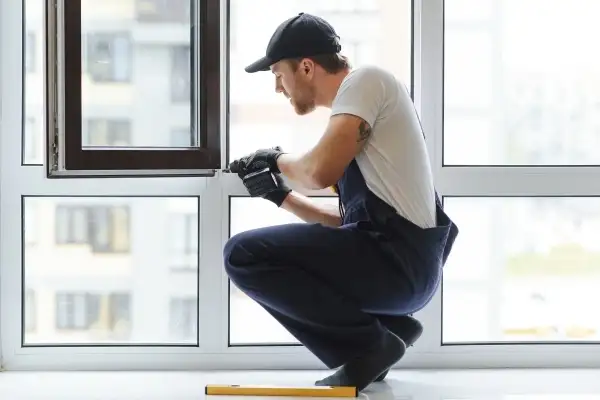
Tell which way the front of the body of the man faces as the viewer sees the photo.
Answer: to the viewer's left

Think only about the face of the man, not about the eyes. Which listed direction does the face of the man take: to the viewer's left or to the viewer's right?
to the viewer's left
